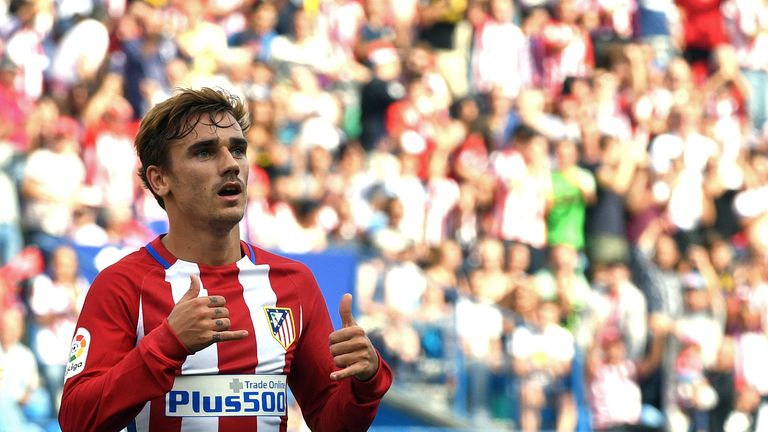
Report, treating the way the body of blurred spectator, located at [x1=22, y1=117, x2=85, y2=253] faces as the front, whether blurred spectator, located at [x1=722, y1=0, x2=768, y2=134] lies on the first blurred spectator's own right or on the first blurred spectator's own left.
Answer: on the first blurred spectator's own left

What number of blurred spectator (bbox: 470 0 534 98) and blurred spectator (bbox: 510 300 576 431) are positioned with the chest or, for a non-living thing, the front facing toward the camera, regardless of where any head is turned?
2

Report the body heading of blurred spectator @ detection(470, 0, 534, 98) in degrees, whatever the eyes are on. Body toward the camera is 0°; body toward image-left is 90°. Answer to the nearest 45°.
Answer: approximately 0°

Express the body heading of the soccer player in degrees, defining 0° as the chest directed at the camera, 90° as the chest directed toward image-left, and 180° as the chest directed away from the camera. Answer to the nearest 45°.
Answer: approximately 315°

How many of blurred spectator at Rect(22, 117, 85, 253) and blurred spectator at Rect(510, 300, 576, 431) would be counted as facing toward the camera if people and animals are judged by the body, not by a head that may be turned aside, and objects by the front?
2
